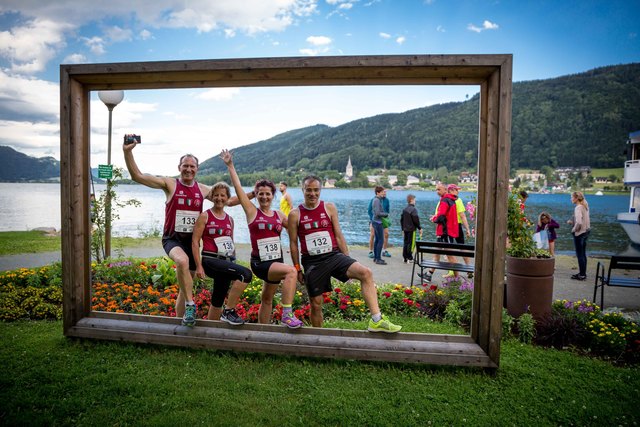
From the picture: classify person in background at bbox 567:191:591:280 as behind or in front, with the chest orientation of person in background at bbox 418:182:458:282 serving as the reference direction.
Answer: behind

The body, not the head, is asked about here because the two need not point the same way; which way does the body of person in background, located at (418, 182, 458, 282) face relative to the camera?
to the viewer's left

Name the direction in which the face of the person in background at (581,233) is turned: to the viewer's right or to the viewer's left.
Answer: to the viewer's left

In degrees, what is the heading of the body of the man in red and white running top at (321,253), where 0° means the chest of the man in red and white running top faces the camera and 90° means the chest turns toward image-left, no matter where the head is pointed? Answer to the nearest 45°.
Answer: approximately 0°

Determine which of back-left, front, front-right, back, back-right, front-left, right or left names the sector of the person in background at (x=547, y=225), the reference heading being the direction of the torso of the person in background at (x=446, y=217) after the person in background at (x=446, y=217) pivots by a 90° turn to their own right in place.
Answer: front-right

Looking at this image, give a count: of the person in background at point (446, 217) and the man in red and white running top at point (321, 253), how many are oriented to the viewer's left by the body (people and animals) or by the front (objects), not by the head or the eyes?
1

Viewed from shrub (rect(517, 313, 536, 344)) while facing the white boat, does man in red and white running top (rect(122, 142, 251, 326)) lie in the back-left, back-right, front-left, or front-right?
back-left

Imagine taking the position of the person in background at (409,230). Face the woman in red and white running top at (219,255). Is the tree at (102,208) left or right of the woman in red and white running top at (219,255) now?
right

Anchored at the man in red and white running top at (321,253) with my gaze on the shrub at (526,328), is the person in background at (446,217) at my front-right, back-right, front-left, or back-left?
front-left
